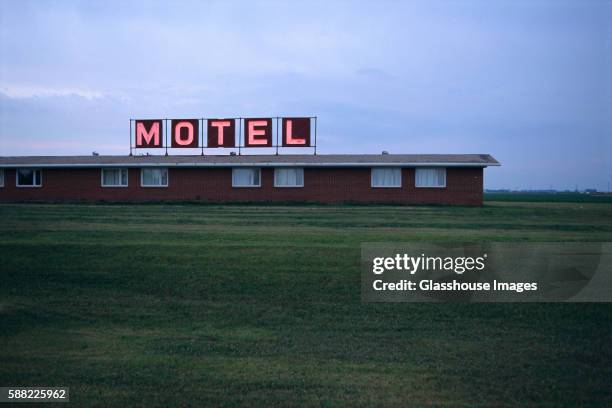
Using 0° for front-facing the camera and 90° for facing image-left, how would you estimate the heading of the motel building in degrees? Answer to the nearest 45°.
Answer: approximately 0°
